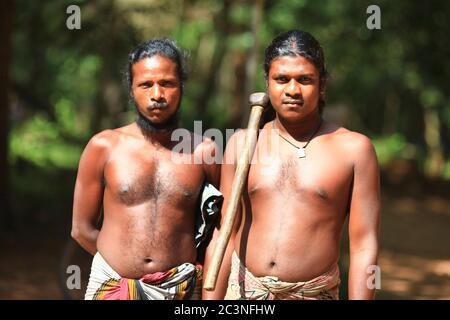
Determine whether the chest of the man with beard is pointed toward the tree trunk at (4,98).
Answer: no

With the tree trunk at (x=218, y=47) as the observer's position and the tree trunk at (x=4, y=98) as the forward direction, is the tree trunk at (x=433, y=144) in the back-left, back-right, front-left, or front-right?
back-left

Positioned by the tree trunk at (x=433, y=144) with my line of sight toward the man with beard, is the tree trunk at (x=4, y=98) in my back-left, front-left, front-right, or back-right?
front-right

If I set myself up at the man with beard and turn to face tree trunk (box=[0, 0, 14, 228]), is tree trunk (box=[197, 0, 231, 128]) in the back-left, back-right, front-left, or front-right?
front-right

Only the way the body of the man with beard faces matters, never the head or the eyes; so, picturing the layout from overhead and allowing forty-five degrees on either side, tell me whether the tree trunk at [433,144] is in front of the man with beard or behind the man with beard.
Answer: behind

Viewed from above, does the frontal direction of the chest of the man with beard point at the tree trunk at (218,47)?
no

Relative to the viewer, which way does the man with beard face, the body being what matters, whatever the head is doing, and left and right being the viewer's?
facing the viewer

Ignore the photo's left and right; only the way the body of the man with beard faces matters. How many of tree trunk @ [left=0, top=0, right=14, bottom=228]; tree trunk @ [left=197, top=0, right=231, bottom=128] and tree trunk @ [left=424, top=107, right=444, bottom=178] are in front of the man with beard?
0

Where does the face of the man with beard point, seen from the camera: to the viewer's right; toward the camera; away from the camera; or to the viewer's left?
toward the camera
